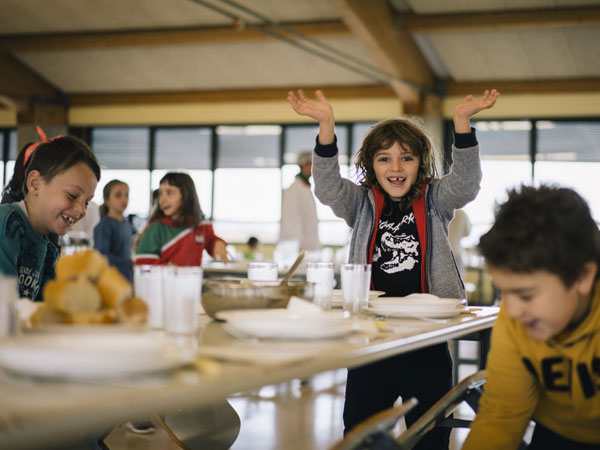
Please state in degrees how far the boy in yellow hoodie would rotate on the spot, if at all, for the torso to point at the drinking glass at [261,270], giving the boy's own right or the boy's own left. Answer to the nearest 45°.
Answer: approximately 90° to the boy's own right

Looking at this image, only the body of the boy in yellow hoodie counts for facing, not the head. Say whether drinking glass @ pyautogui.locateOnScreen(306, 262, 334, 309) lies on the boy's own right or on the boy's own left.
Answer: on the boy's own right

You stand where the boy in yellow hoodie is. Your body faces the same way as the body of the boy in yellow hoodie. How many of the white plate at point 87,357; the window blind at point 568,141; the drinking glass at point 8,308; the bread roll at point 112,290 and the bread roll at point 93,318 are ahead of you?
4

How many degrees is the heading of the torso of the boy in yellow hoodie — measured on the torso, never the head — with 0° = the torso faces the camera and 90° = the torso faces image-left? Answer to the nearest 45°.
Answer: approximately 45°

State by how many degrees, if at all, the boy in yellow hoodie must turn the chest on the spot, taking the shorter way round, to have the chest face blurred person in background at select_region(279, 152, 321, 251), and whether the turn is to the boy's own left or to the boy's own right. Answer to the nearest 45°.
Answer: approximately 90° to the boy's own right

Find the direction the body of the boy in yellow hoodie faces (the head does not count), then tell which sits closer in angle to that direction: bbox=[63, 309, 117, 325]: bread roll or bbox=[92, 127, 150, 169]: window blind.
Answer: the bread roll

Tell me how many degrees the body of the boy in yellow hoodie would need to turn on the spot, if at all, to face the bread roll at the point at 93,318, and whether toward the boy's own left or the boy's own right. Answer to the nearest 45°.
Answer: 0° — they already face it

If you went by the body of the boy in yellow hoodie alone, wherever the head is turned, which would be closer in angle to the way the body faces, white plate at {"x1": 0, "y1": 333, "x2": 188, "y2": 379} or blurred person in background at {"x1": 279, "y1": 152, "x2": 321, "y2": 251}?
the white plate

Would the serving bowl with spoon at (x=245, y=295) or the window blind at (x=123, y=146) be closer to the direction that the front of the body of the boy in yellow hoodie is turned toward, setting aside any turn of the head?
the serving bowl with spoon

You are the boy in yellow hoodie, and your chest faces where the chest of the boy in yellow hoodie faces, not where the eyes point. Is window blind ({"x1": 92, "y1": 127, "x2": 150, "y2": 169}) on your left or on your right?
on your right

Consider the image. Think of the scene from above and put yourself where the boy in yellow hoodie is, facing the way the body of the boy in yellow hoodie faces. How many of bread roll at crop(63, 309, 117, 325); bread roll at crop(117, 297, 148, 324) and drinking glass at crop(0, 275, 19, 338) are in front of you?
3
